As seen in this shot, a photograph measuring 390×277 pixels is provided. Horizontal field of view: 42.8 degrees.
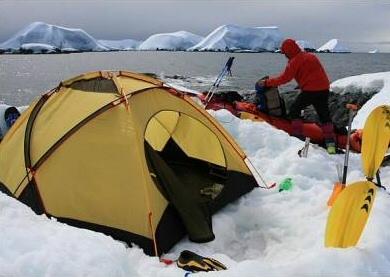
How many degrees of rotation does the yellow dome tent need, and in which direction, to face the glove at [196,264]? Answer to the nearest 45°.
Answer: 0° — it already faces it

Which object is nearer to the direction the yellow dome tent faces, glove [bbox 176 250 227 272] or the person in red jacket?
the glove

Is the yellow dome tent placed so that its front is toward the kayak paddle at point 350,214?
yes

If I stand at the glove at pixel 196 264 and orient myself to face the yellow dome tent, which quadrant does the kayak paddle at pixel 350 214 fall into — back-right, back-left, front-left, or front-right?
back-right

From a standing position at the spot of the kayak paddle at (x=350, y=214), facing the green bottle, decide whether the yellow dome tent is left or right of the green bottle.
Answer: left

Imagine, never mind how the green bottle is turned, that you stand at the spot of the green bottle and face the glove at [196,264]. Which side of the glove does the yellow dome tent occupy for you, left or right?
right

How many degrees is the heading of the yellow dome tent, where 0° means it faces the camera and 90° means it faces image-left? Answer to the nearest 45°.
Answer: approximately 315°

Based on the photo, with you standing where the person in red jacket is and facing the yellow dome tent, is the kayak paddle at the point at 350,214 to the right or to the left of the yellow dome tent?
left

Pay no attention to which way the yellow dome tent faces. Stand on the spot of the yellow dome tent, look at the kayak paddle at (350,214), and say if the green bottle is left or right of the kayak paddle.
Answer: left

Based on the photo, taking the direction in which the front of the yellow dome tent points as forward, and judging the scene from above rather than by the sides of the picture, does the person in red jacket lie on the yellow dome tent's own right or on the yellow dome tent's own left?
on the yellow dome tent's own left

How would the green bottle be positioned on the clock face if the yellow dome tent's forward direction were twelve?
The green bottle is roughly at 10 o'clock from the yellow dome tent.
